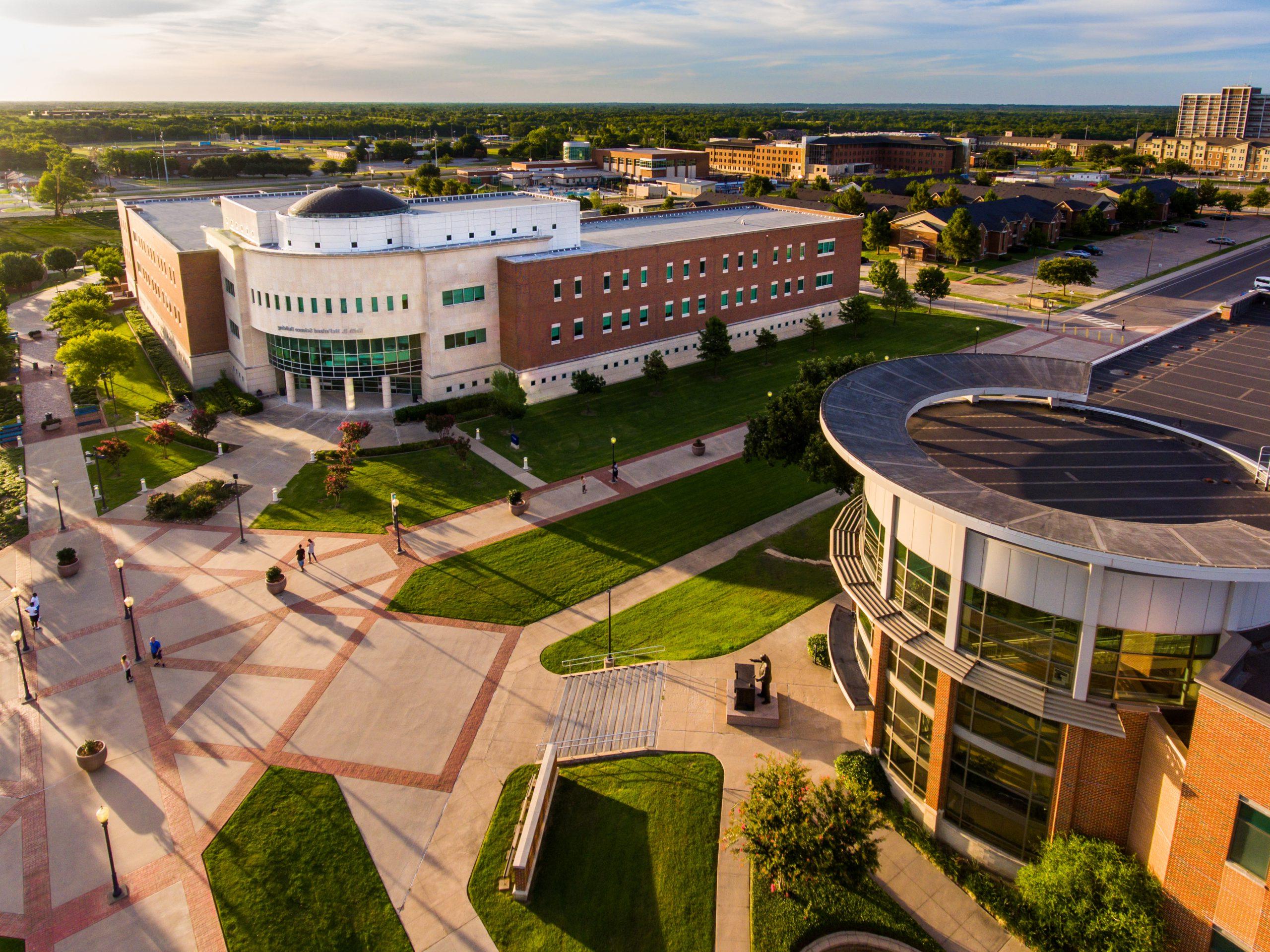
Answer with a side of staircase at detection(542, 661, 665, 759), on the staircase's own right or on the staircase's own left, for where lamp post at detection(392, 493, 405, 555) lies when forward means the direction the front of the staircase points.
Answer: on the staircase's own right

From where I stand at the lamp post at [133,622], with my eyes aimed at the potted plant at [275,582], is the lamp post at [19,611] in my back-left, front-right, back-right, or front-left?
back-left

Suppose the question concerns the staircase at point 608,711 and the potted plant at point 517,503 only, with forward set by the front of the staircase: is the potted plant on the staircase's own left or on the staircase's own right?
on the staircase's own right
